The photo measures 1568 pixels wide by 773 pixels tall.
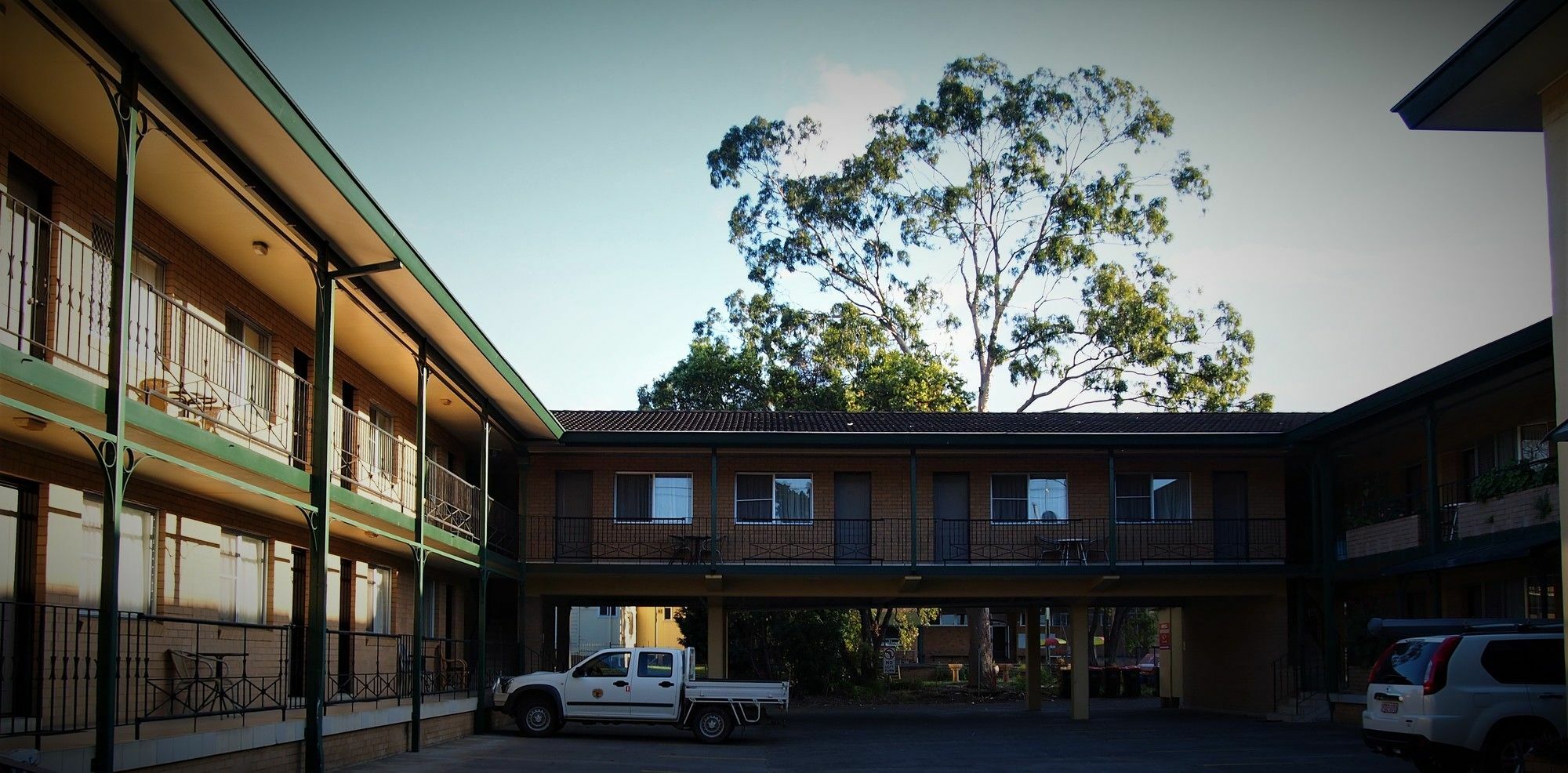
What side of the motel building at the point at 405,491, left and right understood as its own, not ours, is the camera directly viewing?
front

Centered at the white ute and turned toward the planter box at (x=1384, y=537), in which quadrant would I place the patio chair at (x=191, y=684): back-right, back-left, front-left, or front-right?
back-right

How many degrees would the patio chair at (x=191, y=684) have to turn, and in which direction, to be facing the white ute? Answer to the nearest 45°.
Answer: approximately 45° to its left

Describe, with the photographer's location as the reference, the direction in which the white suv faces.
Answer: facing away from the viewer and to the right of the viewer

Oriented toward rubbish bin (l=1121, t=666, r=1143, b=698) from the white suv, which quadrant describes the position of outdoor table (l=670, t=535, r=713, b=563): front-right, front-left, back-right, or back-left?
front-left

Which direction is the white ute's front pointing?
to the viewer's left

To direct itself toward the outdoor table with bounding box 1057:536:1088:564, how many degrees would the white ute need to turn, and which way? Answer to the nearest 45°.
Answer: approximately 135° to its right

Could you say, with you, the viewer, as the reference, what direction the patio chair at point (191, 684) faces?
facing to the right of the viewer

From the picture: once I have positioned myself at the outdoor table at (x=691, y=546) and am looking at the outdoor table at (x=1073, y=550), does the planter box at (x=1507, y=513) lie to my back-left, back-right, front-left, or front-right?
front-right

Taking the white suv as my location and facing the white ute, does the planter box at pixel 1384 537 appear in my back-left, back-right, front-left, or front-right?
front-right

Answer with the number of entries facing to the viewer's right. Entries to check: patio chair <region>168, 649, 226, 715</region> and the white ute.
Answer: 1

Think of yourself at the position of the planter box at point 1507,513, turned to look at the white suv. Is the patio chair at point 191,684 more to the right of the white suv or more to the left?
right

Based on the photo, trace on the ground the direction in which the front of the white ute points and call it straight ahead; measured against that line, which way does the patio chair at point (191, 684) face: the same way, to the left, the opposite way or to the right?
the opposite way

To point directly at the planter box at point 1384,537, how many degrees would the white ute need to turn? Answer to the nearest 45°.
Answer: approximately 180°
